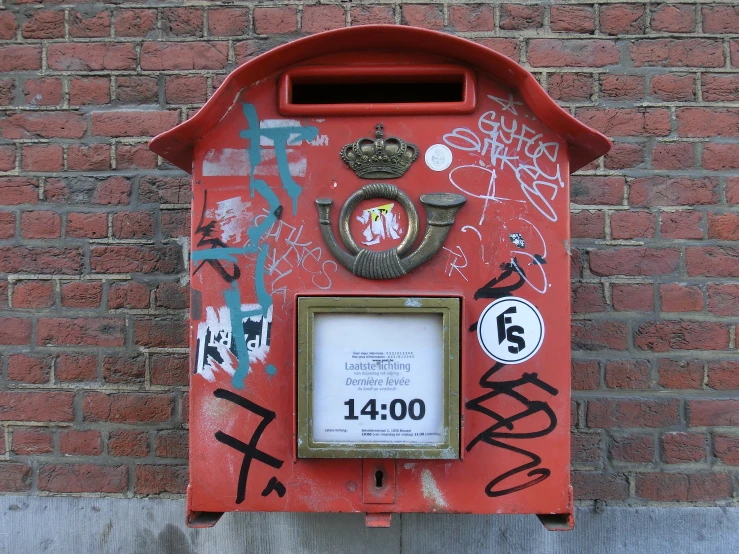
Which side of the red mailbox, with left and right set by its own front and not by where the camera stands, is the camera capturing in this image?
front

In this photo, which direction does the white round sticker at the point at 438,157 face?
toward the camera
